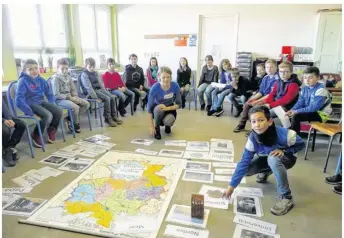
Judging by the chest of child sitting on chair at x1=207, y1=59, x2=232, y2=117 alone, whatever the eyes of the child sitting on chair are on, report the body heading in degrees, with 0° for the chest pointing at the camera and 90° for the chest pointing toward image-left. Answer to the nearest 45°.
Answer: approximately 45°

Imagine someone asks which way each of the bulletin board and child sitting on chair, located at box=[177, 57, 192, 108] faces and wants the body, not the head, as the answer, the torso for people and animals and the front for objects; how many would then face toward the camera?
2

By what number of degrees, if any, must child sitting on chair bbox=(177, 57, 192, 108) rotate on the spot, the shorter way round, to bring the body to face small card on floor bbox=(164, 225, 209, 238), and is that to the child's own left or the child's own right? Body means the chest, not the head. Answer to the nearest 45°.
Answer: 0° — they already face it

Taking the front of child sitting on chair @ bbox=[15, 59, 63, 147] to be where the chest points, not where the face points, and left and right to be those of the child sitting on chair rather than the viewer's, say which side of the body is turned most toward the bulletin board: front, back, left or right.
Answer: left

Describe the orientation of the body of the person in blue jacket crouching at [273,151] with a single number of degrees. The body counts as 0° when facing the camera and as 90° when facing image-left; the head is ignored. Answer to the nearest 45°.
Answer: approximately 45°

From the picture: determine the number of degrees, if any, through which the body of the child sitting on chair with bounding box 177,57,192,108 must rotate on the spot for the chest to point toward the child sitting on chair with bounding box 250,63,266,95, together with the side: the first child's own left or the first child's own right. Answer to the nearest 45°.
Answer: approximately 45° to the first child's own left

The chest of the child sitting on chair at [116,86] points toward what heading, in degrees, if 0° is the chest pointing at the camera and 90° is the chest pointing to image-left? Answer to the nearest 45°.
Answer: approximately 315°

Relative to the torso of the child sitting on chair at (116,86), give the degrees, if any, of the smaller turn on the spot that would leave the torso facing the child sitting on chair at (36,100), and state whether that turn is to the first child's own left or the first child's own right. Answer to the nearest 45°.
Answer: approximately 90° to the first child's own right
